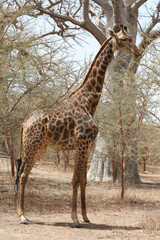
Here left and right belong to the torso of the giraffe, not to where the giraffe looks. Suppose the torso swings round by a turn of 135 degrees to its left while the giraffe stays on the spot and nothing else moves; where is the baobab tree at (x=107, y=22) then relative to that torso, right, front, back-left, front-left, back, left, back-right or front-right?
front-right

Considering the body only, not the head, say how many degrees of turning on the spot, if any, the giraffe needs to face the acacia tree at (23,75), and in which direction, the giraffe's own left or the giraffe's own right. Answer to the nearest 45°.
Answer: approximately 135° to the giraffe's own left

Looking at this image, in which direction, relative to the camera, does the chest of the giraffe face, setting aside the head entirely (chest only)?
to the viewer's right
